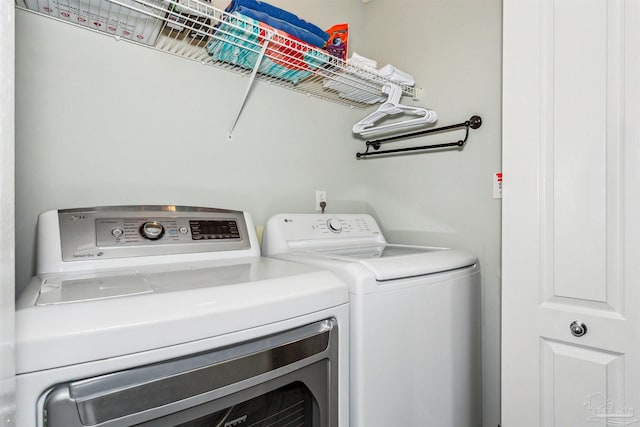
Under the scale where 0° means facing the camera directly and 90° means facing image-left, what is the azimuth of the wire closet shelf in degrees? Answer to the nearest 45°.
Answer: approximately 315°

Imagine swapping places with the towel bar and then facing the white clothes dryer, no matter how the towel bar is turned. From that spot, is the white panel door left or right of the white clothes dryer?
left

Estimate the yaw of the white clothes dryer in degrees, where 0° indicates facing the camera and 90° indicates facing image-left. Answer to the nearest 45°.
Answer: approximately 315°

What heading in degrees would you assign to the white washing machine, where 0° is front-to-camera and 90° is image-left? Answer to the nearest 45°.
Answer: approximately 315°

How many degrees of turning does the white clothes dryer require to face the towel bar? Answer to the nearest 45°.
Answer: approximately 90° to its left

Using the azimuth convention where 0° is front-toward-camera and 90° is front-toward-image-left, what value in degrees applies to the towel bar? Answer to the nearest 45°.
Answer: approximately 45°
